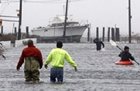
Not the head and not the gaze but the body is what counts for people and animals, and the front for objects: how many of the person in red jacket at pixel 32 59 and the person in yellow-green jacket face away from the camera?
2

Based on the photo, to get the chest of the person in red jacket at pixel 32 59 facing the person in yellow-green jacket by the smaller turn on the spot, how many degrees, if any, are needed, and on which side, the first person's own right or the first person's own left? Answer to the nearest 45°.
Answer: approximately 90° to the first person's own right

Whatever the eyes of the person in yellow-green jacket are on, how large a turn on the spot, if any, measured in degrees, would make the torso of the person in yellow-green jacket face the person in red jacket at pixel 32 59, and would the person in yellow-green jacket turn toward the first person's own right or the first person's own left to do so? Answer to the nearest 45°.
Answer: approximately 90° to the first person's own left

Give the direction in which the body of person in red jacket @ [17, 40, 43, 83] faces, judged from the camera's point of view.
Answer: away from the camera

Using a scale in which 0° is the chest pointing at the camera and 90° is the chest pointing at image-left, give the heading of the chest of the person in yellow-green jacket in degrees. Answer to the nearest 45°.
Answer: approximately 180°
